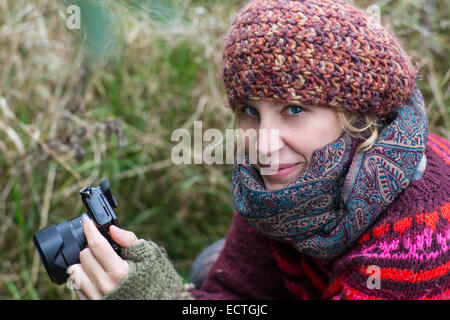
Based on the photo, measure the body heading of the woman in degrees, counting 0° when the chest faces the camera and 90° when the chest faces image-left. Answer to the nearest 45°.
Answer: approximately 45°
